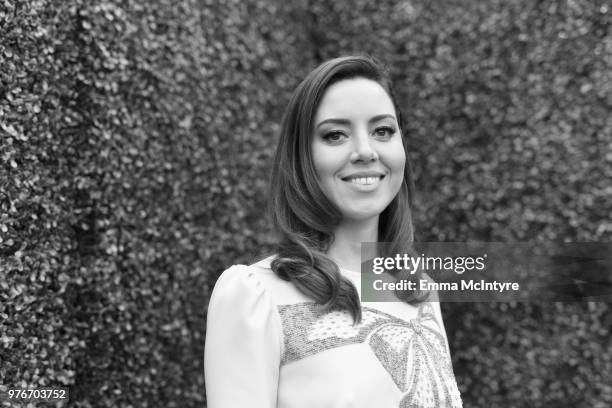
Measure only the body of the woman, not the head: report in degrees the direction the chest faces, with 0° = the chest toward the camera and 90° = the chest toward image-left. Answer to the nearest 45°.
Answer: approximately 315°
